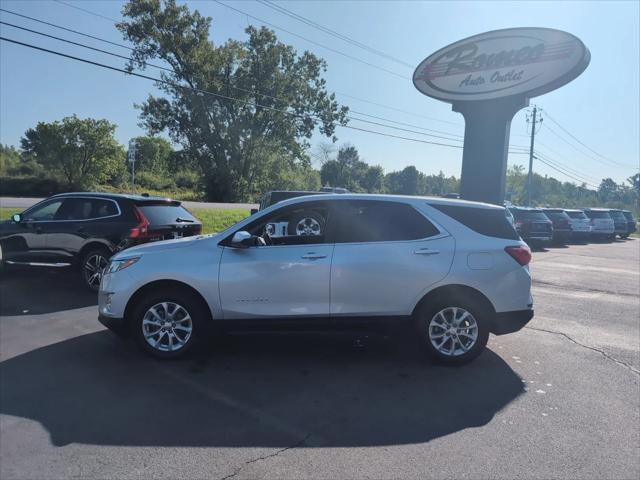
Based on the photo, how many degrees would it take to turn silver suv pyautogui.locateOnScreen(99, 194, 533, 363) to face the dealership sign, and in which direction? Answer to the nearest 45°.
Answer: approximately 135° to its right

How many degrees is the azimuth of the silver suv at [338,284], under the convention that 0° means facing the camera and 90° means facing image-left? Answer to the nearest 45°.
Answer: approximately 90°

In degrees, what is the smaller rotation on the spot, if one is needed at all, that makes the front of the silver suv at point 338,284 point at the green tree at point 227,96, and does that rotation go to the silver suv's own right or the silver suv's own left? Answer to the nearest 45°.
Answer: approximately 90° to the silver suv's own right

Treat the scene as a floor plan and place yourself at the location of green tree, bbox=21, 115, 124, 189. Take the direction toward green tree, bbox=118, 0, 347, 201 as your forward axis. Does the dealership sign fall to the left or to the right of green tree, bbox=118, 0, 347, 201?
right
